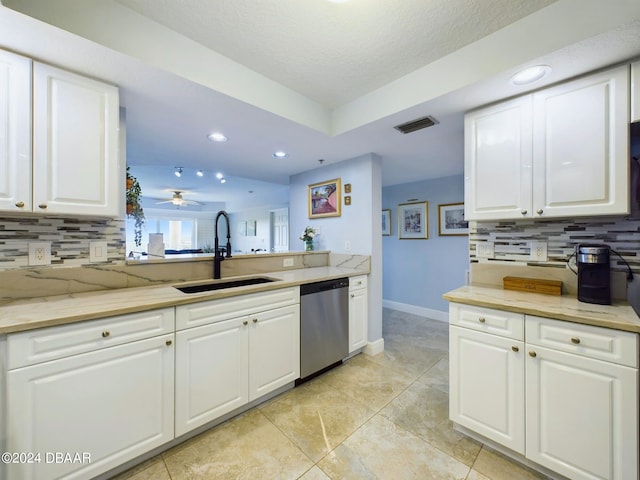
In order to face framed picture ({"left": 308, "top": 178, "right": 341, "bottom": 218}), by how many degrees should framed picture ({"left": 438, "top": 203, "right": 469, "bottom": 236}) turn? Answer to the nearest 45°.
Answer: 0° — it already faces it

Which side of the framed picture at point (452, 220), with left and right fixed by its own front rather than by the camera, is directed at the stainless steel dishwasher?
front

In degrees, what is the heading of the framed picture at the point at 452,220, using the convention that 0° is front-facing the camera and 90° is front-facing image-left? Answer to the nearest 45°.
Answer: approximately 45°

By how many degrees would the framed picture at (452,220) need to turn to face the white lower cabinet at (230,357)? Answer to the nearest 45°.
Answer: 0° — it already faces it

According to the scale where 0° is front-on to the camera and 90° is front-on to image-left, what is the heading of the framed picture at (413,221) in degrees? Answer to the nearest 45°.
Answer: approximately 45°

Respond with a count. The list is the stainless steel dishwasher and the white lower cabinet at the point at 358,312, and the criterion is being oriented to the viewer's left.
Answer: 0

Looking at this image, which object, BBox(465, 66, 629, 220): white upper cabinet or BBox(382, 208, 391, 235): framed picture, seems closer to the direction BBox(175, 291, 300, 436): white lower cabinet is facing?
the white upper cabinet

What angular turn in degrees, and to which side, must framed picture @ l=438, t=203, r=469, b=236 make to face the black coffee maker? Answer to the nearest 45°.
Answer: approximately 45° to its left
